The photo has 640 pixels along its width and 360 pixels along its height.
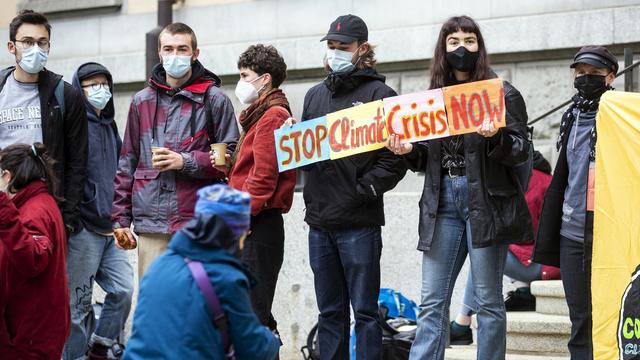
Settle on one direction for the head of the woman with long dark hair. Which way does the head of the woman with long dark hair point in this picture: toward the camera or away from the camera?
toward the camera

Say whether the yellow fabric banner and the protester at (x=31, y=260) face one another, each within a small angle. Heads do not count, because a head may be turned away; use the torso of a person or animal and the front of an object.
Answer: no

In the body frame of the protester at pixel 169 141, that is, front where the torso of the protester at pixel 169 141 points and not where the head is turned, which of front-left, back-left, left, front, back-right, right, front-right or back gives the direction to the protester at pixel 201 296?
front

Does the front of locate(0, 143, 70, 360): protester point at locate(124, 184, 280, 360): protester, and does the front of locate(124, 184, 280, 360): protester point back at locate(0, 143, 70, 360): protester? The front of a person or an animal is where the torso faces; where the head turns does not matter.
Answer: no

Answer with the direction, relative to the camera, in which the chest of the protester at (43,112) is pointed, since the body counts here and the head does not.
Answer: toward the camera

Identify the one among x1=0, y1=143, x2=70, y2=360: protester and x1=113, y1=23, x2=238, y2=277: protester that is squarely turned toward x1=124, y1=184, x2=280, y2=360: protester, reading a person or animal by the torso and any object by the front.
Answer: x1=113, y1=23, x2=238, y2=277: protester

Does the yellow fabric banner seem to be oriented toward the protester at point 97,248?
no

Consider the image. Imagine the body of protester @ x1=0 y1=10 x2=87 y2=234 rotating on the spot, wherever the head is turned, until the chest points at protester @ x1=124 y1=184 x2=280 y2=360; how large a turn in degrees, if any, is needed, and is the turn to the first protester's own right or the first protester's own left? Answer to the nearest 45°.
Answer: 0° — they already face them

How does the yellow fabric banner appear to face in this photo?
toward the camera

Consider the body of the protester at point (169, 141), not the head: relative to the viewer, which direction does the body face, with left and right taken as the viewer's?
facing the viewer
